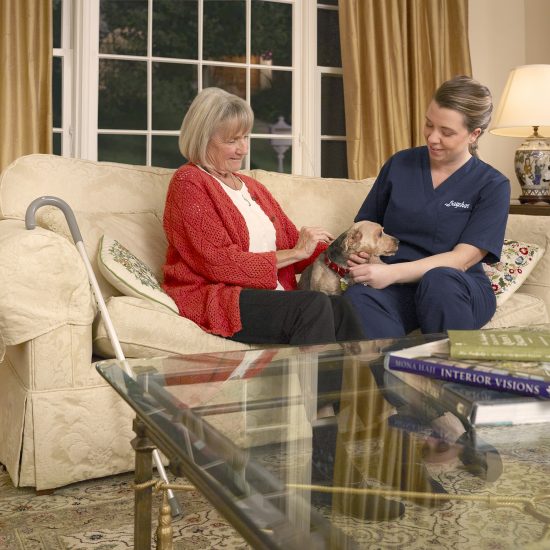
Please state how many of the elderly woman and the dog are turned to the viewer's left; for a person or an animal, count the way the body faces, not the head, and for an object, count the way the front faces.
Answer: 0

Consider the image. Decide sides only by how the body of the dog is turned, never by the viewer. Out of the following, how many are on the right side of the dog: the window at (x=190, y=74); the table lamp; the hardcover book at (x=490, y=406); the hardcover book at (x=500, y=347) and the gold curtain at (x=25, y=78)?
2

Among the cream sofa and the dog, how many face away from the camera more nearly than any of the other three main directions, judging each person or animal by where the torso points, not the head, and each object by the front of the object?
0

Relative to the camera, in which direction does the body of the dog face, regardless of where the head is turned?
to the viewer's right

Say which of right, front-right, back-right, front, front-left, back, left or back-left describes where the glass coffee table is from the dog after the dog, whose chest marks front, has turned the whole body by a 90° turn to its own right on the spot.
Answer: front

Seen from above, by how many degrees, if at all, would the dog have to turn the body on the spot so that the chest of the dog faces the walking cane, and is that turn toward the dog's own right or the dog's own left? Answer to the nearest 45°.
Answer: approximately 135° to the dog's own right

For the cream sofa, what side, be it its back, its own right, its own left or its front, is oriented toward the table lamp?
left

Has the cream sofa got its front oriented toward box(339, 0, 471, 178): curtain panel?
no

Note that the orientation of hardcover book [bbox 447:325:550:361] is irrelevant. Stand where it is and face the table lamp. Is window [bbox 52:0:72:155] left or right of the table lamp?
left

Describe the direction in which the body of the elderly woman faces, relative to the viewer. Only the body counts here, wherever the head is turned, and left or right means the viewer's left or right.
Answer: facing the viewer and to the right of the viewer

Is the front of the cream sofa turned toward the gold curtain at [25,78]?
no

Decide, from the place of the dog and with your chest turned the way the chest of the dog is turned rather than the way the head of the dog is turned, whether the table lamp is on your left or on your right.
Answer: on your left

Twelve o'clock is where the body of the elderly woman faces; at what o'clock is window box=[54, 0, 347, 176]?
The window is roughly at 7 o'clock from the elderly woman.

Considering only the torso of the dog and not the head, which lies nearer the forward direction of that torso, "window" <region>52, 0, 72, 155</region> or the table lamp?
the table lamp
